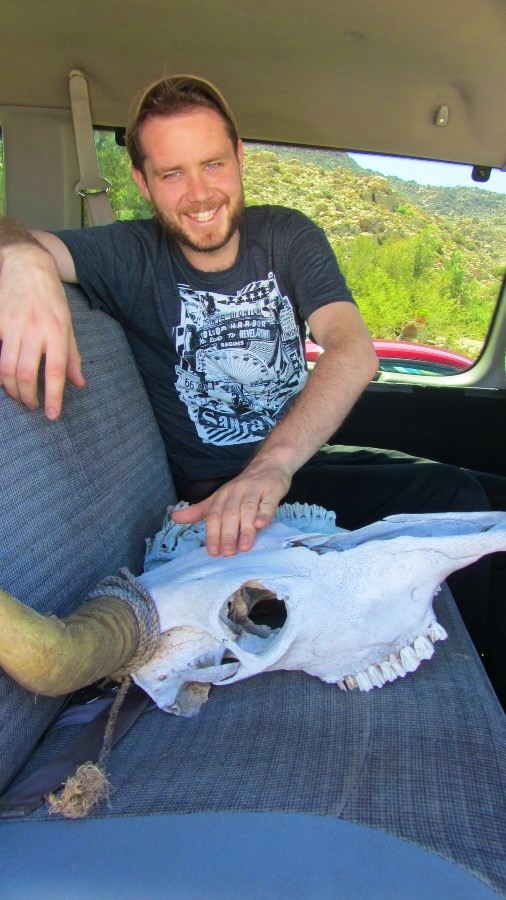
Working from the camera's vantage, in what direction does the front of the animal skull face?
facing to the right of the viewer

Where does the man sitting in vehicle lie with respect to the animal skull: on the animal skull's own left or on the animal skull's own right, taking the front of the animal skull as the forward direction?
on the animal skull's own left

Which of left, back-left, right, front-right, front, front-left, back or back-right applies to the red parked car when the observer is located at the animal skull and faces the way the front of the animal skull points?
left
